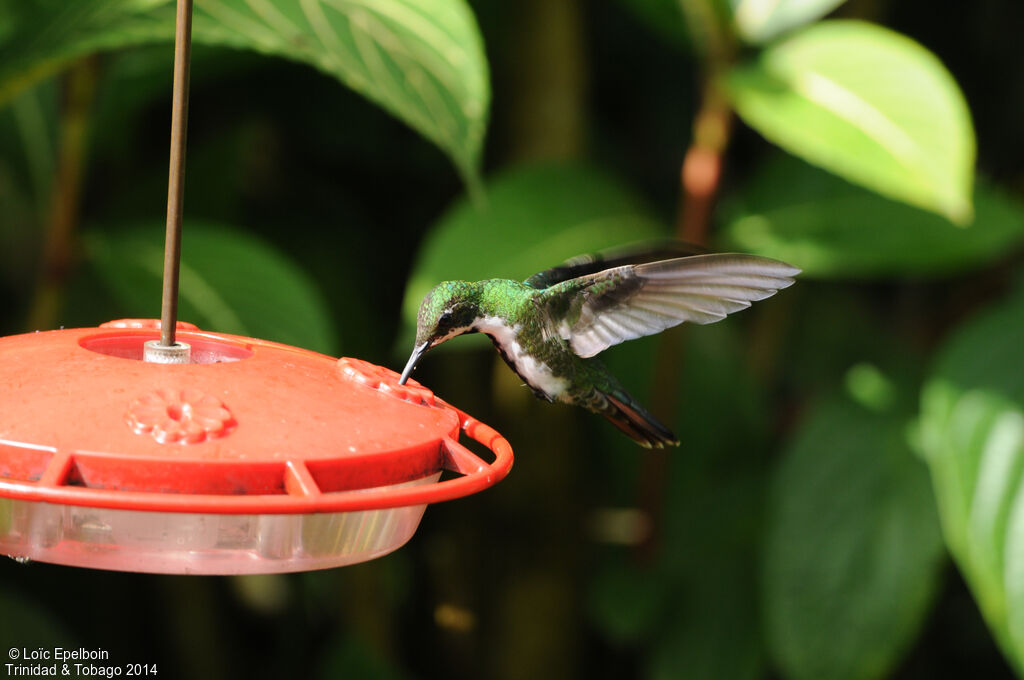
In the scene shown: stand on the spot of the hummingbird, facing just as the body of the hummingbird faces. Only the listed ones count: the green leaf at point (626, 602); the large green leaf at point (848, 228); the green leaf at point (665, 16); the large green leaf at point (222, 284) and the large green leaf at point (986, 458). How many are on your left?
0

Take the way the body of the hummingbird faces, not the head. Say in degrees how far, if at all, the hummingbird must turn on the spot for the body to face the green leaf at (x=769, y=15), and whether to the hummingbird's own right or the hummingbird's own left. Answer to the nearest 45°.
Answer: approximately 90° to the hummingbird's own right

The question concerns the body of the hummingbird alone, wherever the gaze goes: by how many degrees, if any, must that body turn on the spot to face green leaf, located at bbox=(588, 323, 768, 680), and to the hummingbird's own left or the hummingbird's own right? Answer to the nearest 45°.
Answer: approximately 90° to the hummingbird's own right

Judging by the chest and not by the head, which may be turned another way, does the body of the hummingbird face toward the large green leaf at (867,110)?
no

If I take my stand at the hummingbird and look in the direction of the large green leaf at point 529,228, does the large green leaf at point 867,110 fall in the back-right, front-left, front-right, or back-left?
front-right

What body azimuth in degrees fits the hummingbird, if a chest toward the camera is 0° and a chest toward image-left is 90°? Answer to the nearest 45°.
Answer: approximately 90°

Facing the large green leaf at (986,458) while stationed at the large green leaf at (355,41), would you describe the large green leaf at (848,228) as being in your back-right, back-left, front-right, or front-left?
front-left

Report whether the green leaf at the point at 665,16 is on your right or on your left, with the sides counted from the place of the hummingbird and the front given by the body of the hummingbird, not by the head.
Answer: on your right

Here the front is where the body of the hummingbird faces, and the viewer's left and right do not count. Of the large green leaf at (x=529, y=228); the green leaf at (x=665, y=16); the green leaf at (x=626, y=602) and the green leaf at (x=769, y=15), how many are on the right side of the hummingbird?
4

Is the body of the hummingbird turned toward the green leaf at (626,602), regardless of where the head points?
no

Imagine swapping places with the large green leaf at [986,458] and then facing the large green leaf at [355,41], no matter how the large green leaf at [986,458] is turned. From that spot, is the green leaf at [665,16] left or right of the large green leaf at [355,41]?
right

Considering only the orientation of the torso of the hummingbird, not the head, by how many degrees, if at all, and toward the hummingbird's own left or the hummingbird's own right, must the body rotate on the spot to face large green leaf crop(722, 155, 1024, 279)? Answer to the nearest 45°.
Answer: approximately 135° to the hummingbird's own right

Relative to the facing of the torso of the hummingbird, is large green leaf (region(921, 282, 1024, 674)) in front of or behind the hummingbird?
behind
